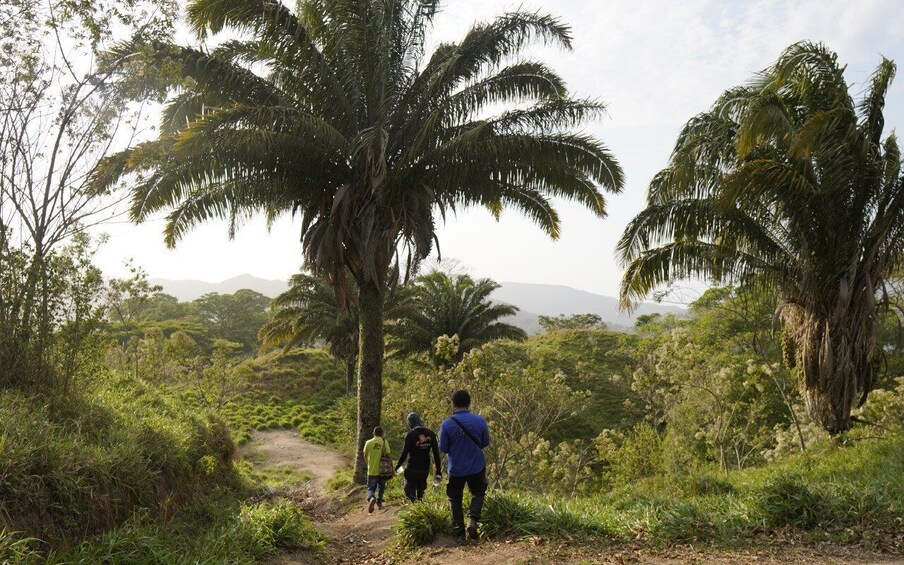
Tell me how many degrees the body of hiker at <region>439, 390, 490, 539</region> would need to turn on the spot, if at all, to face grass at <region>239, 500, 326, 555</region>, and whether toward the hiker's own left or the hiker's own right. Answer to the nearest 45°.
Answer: approximately 90° to the hiker's own left

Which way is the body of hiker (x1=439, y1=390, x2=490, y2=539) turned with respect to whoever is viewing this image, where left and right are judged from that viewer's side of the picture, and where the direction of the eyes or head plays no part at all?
facing away from the viewer

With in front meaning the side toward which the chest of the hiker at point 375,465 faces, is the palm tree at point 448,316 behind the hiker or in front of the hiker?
in front

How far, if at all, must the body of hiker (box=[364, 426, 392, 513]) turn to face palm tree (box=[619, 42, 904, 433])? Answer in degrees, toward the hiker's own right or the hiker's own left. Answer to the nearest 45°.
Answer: approximately 90° to the hiker's own right

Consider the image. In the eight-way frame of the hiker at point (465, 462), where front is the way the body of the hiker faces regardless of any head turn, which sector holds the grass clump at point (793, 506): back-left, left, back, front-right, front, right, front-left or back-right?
right

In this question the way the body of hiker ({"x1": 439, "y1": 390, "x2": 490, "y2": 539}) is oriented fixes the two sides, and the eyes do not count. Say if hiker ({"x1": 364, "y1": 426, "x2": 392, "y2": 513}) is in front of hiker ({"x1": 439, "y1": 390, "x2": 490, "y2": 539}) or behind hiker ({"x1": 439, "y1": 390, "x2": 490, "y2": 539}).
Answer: in front

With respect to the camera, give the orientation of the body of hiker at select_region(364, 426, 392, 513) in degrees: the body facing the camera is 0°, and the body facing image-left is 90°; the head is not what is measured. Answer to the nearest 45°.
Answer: approximately 180°

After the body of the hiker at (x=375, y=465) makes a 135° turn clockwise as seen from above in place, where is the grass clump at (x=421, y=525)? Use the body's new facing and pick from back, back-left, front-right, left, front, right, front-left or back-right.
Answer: front-right

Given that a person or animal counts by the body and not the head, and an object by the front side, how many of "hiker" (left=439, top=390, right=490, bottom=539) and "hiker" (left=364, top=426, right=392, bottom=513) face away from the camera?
2

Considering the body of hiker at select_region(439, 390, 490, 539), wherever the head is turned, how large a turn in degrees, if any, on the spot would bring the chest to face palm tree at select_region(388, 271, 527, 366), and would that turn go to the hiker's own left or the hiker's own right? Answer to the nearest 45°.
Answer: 0° — they already face it
